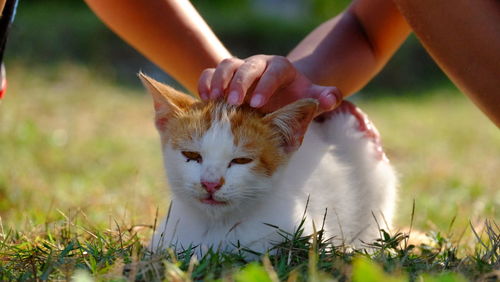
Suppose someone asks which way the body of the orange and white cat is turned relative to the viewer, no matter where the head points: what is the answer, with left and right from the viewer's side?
facing the viewer and to the left of the viewer
